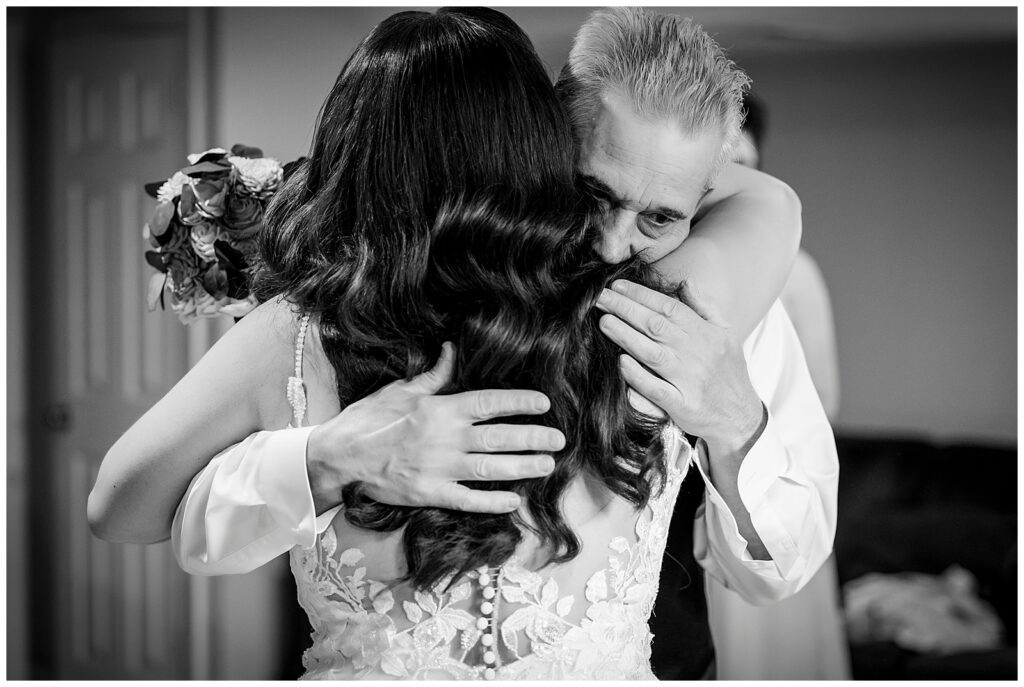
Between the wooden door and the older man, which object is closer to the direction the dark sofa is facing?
the older man

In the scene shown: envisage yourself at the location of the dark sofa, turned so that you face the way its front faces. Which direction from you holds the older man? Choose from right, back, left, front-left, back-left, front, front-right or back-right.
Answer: front

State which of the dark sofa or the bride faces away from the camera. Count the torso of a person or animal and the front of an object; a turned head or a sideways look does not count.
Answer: the bride

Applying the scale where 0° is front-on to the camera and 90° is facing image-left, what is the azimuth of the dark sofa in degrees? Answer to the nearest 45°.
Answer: approximately 0°

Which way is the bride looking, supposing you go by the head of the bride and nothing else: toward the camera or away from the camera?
away from the camera

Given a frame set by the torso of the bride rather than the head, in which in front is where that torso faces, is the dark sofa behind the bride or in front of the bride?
in front

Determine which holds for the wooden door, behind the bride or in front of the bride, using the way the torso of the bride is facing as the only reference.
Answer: in front

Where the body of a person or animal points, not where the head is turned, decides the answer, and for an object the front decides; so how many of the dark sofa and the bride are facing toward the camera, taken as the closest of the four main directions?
1

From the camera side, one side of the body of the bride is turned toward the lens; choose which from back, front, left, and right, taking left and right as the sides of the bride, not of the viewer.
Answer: back

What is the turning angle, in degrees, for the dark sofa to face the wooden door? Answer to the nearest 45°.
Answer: approximately 45° to its right
